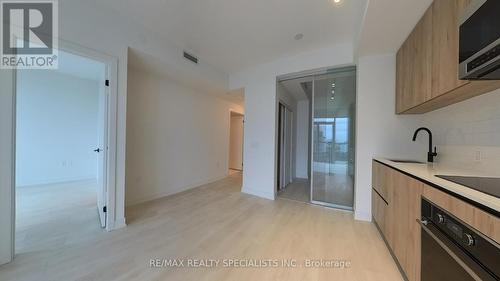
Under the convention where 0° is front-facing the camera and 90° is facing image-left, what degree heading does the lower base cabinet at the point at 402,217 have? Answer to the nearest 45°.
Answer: approximately 90°

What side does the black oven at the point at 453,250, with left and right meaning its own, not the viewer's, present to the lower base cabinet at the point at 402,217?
right

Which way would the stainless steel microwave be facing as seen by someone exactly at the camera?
facing the viewer and to the left of the viewer

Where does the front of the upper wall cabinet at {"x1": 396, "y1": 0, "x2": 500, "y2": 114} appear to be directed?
to the viewer's left

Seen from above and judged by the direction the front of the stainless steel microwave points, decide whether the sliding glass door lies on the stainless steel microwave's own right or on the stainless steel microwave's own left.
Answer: on the stainless steel microwave's own right

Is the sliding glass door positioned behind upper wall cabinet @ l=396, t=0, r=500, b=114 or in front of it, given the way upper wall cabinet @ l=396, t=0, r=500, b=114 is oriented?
in front

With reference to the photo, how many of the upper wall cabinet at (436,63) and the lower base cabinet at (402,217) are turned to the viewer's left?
2
